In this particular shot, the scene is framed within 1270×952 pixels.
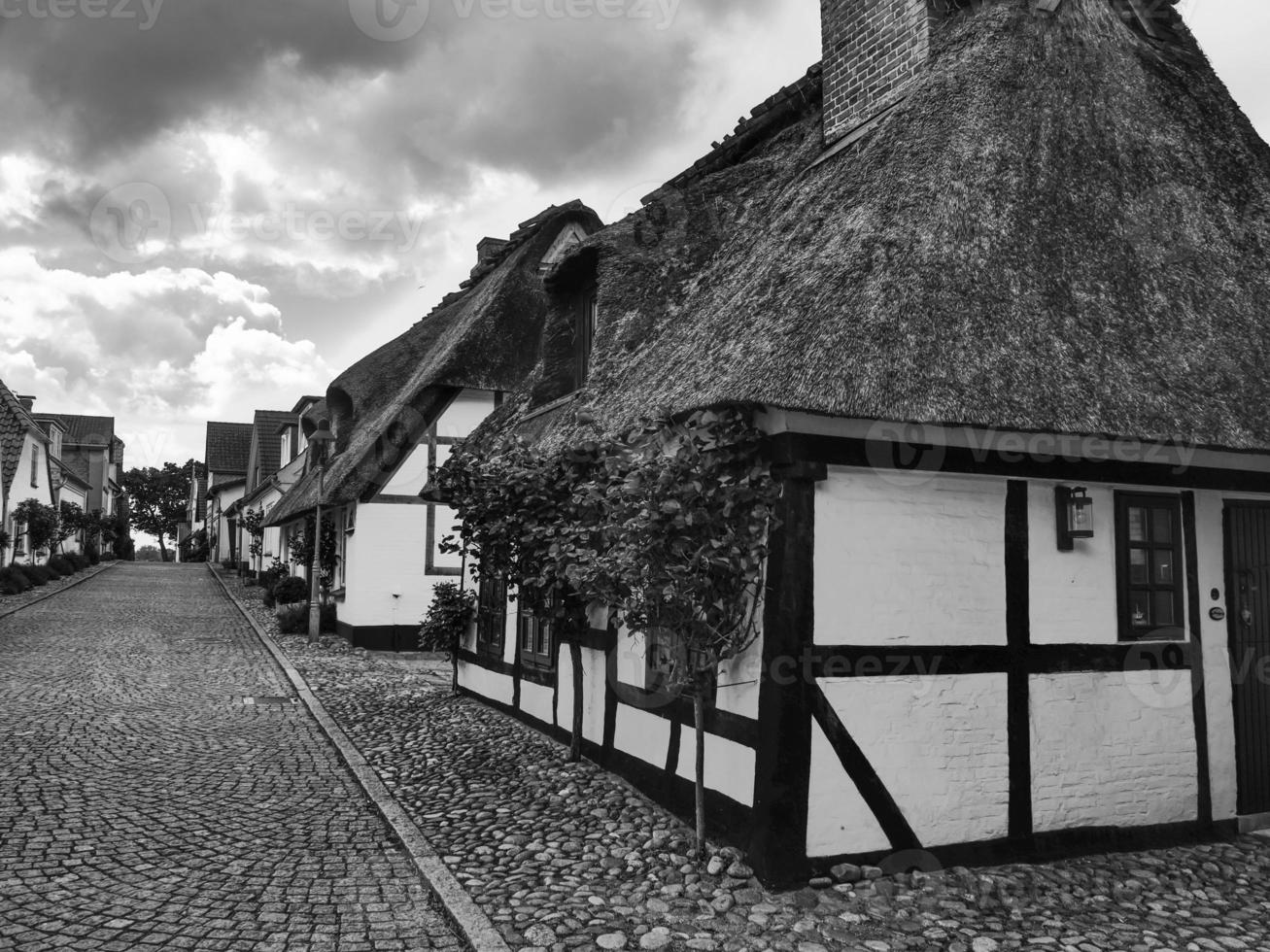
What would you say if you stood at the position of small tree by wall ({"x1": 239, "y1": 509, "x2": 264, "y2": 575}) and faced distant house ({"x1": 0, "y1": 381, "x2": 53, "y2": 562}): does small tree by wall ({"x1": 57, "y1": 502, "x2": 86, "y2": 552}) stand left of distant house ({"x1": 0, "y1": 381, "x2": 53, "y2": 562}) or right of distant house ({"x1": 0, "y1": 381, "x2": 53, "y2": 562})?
right

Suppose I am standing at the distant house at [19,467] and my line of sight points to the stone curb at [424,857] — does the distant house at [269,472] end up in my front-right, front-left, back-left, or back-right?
back-left

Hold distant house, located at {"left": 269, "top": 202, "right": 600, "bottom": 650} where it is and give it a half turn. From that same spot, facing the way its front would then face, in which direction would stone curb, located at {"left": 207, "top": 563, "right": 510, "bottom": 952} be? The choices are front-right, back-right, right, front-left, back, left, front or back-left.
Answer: right

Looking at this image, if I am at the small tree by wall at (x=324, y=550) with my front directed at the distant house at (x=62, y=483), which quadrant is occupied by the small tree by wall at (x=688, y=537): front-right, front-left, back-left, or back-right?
back-left

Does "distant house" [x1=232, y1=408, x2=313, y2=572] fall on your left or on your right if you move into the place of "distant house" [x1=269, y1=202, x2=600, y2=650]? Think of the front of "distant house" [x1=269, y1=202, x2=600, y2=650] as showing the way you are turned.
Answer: on your right

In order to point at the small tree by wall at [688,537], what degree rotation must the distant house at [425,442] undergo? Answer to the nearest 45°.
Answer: approximately 90° to its left

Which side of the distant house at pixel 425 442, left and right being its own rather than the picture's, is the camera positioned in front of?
left

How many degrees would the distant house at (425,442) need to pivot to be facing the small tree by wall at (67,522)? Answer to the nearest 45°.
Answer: approximately 45° to its right

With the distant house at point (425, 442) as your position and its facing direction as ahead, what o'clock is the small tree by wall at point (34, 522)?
The small tree by wall is roughly at 2 o'clock from the distant house.
